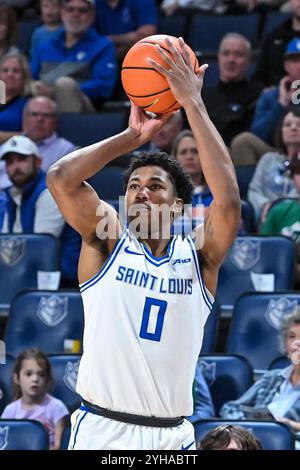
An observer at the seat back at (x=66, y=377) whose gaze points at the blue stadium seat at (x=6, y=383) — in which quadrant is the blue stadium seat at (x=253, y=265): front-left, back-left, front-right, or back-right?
back-right

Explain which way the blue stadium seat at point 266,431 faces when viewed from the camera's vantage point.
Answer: facing the viewer

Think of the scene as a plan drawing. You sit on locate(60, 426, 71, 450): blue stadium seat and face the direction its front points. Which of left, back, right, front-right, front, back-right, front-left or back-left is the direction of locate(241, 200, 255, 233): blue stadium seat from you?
back-left

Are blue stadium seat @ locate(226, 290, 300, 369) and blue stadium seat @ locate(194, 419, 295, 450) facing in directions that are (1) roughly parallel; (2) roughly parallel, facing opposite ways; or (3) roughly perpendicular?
roughly parallel

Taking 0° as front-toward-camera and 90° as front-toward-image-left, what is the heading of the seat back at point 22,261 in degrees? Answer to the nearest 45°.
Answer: approximately 0°

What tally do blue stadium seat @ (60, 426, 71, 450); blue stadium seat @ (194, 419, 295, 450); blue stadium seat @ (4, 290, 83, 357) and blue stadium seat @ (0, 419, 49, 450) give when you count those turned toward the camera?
4

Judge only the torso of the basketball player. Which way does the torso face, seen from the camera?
toward the camera

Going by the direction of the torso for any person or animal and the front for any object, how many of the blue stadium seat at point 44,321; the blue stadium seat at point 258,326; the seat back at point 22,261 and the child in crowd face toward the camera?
4

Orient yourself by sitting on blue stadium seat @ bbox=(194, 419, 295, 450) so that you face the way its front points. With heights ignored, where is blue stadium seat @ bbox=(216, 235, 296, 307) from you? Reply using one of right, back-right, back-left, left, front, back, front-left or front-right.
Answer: back

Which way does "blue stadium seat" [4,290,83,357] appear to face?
toward the camera

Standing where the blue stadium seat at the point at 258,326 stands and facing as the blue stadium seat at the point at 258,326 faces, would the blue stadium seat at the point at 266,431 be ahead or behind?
ahead
